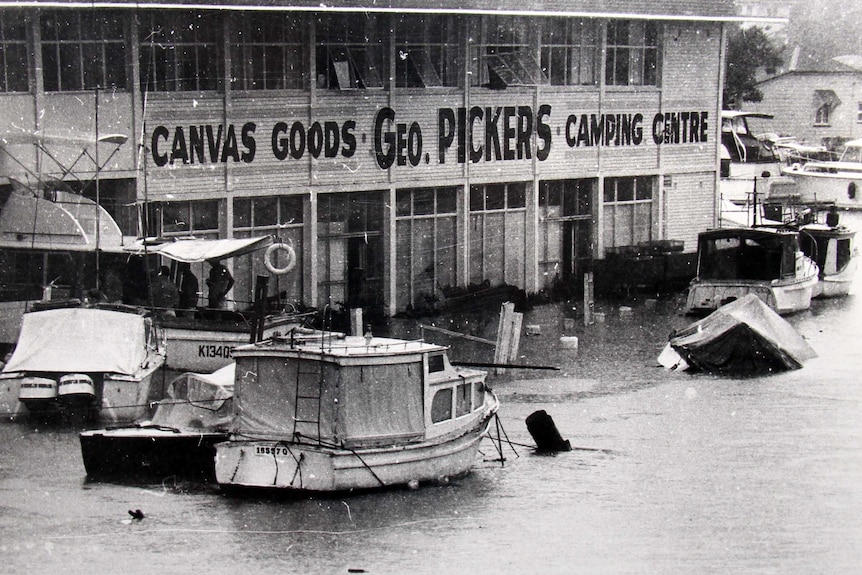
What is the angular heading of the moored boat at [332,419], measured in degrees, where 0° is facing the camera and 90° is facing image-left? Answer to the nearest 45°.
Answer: approximately 225°

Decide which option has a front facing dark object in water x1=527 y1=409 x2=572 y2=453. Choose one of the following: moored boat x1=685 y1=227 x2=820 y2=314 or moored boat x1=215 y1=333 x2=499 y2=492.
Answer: moored boat x1=215 y1=333 x2=499 y2=492

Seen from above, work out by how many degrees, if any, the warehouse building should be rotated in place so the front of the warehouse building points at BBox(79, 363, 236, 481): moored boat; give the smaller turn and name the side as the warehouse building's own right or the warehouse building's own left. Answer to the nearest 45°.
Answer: approximately 45° to the warehouse building's own right

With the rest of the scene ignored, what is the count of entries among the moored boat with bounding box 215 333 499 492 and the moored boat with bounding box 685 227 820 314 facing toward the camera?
0

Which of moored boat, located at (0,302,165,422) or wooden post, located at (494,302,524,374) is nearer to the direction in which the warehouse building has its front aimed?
the wooden post

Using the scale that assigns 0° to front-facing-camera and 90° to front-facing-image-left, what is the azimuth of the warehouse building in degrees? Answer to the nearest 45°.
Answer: approximately 315°

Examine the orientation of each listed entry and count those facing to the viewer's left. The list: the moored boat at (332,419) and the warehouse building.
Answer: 0

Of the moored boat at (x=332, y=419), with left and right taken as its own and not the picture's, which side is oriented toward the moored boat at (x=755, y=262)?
front

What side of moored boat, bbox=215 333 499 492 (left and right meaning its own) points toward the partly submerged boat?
front

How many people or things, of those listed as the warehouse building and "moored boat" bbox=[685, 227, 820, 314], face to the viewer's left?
0

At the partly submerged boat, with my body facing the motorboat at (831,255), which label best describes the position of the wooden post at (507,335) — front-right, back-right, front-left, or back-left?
back-left

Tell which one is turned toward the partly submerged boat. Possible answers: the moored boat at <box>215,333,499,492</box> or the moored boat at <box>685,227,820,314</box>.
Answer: the moored boat at <box>215,333,499,492</box>

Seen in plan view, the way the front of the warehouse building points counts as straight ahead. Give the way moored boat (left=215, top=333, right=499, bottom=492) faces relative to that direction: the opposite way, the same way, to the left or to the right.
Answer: to the left

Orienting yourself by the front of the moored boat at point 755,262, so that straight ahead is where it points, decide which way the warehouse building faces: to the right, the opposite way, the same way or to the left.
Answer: to the right
